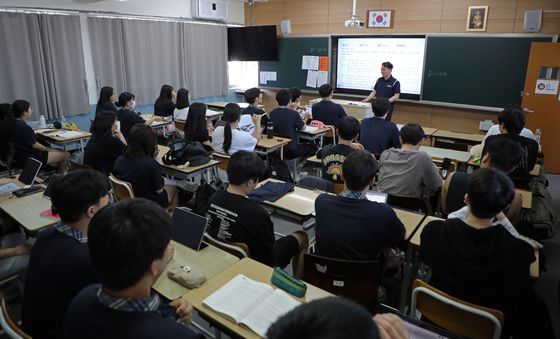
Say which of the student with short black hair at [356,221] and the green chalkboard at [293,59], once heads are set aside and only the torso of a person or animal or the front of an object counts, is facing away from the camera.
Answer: the student with short black hair

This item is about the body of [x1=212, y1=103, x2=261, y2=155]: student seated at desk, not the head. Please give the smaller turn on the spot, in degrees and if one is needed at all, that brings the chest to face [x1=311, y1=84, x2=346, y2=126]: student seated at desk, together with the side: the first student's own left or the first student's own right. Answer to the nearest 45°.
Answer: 0° — they already face them

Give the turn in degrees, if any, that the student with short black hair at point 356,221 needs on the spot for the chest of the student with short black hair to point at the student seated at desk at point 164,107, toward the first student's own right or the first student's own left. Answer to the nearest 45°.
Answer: approximately 45° to the first student's own left

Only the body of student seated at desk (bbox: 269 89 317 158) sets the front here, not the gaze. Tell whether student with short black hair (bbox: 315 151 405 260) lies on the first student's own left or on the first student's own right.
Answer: on the first student's own right

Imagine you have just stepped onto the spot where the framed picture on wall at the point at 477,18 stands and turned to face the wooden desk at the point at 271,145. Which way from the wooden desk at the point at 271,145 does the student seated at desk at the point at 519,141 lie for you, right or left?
left

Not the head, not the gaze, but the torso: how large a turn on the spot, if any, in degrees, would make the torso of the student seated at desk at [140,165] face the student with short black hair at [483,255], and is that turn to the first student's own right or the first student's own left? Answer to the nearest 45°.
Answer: approximately 90° to the first student's own right

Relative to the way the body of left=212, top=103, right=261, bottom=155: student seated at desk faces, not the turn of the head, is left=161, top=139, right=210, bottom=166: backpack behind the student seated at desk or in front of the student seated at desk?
behind

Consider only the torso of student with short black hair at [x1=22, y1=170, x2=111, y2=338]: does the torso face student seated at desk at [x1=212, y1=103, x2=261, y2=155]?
yes

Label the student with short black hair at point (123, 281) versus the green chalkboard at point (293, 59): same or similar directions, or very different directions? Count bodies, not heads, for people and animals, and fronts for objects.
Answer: very different directions

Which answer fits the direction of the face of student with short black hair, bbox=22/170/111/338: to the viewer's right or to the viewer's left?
to the viewer's right

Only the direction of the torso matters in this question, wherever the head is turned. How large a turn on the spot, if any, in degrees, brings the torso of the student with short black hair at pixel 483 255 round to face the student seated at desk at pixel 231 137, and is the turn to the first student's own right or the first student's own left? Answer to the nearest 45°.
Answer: approximately 45° to the first student's own left
